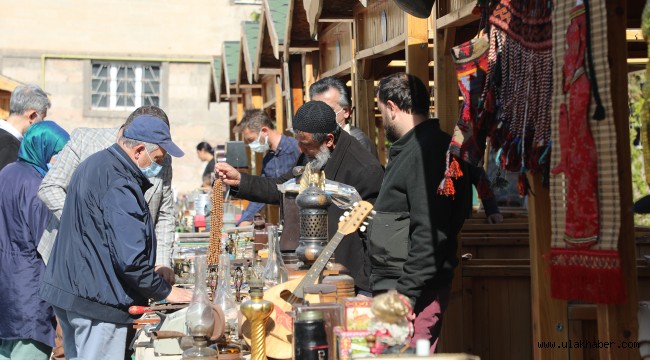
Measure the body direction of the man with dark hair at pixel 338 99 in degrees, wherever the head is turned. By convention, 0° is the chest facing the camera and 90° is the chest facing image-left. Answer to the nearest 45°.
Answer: approximately 45°

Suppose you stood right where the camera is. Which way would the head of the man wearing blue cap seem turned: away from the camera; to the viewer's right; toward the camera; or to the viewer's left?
to the viewer's right

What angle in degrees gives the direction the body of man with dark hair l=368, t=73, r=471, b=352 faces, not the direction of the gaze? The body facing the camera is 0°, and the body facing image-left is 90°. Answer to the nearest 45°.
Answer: approximately 90°

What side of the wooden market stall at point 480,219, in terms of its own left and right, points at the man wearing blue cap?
front

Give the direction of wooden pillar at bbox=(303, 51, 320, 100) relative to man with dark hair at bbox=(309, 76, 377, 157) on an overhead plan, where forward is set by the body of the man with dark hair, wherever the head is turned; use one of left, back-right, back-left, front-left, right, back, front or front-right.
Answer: back-right
